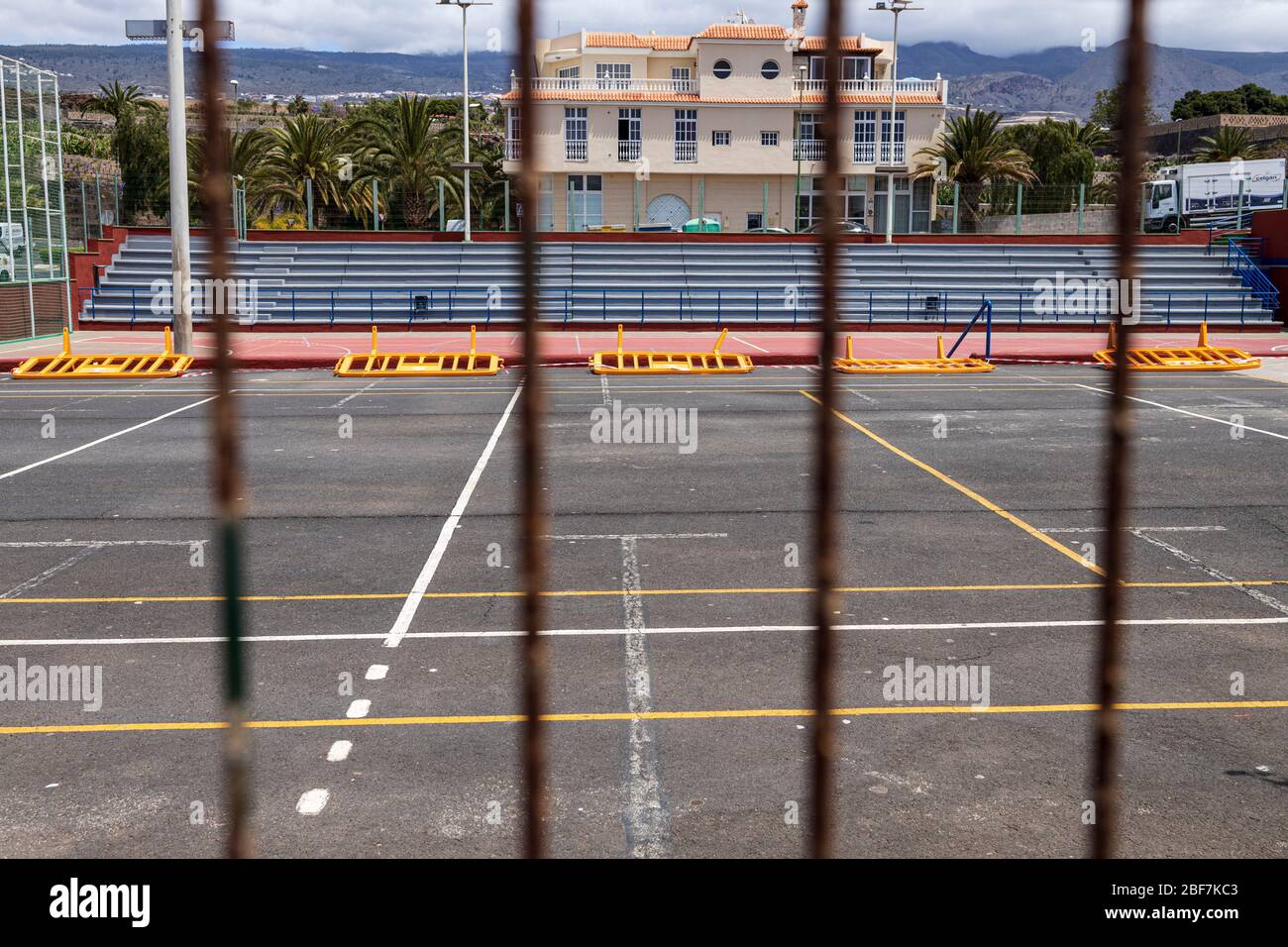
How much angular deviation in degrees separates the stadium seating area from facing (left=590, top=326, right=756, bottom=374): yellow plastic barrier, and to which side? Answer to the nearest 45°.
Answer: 0° — it already faces it

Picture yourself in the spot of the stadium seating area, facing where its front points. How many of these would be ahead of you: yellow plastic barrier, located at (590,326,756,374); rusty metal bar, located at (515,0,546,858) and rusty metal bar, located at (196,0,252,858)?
3

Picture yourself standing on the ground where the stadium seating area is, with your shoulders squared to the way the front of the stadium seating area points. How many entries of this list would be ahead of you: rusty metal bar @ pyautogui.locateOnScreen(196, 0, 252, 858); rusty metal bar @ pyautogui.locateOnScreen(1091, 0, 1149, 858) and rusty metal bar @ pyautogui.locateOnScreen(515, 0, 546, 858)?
3

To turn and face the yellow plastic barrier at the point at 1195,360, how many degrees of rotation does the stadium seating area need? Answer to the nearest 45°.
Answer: approximately 45° to its left

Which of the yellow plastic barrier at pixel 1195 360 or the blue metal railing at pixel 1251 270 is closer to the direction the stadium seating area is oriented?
the yellow plastic barrier

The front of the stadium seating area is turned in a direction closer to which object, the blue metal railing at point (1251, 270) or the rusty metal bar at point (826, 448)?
the rusty metal bar

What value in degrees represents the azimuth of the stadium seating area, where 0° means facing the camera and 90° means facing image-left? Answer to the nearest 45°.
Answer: approximately 0°

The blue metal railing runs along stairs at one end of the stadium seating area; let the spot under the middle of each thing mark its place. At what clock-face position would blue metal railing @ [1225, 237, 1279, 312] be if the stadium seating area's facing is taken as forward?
The blue metal railing is roughly at 9 o'clock from the stadium seating area.

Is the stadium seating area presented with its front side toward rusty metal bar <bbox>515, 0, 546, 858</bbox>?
yes

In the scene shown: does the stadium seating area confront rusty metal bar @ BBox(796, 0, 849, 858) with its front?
yes

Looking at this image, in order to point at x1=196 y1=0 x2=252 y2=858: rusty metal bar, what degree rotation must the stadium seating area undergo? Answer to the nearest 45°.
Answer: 0° — it already faces it

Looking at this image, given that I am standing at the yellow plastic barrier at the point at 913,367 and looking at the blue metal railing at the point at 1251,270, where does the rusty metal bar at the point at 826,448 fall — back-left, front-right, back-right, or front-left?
back-right
